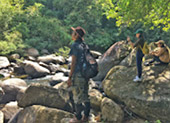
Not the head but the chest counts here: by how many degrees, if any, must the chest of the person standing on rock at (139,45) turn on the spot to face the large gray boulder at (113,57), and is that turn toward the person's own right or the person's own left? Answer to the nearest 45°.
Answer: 0° — they already face it

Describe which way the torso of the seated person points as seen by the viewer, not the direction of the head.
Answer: to the viewer's left

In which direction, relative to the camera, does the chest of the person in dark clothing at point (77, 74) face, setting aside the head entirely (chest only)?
to the viewer's left

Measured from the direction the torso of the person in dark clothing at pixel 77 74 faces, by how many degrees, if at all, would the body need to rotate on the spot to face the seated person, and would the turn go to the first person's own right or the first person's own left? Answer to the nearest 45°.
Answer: approximately 135° to the first person's own right

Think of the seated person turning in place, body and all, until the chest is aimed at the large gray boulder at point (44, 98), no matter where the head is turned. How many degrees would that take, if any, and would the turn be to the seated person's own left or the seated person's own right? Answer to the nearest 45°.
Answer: approximately 45° to the seated person's own left

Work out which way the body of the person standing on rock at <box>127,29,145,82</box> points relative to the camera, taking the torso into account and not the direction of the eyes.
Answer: to the viewer's left

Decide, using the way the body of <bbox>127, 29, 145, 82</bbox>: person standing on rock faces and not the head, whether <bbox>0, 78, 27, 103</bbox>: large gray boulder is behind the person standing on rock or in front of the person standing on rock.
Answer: in front

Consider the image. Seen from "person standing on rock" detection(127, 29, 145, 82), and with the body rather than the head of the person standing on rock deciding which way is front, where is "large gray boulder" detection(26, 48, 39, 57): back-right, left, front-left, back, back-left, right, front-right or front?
front-right
